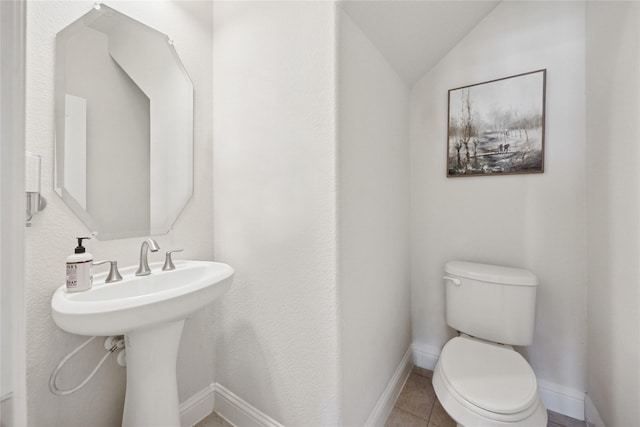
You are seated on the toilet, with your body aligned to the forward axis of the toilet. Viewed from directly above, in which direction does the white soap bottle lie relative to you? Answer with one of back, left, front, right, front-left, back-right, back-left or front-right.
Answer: front-right

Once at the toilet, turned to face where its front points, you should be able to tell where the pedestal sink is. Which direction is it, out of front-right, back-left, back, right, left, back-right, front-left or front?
front-right

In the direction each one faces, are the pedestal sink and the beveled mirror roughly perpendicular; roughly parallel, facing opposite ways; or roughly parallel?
roughly parallel

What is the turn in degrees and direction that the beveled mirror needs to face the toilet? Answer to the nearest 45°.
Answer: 0° — it already faces it

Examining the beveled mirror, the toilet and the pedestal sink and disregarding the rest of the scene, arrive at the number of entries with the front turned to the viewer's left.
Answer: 0

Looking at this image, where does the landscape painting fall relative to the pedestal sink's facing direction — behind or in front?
in front

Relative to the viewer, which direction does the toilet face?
toward the camera

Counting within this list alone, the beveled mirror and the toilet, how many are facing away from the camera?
0

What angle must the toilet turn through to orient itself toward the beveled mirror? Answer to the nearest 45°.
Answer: approximately 45° to its right

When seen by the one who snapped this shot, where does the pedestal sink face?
facing the viewer and to the right of the viewer

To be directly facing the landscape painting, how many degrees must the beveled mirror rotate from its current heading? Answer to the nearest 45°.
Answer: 0° — it already faces it

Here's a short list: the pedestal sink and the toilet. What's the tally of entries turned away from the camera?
0
